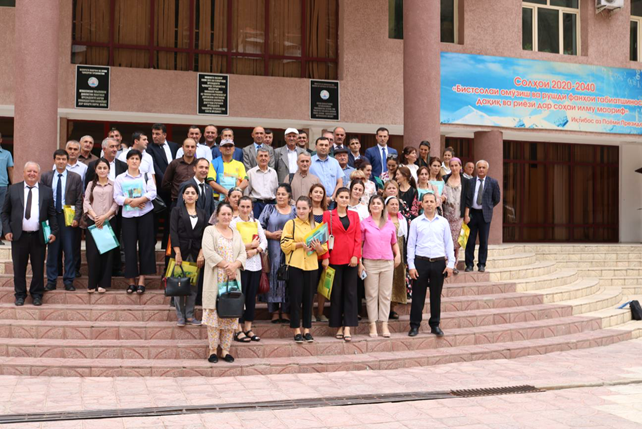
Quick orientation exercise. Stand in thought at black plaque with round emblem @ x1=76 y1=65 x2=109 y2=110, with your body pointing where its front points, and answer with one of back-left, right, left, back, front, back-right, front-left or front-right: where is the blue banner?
left

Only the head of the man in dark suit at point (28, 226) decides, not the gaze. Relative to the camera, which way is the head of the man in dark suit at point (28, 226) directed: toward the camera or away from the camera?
toward the camera

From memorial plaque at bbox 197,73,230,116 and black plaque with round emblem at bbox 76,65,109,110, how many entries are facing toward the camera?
2

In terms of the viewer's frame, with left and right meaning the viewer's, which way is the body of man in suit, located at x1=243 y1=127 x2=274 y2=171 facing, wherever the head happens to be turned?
facing the viewer

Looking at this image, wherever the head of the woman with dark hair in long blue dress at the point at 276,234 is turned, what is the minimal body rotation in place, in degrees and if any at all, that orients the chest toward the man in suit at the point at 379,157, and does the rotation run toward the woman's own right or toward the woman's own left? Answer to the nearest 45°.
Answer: approximately 135° to the woman's own left

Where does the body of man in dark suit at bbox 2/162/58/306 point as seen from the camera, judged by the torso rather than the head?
toward the camera

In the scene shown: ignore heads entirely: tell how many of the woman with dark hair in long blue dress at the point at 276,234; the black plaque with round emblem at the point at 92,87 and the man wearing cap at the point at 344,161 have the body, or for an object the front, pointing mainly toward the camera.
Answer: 3

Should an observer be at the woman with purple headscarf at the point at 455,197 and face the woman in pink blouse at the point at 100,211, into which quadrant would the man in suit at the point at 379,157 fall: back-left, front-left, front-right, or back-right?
front-right

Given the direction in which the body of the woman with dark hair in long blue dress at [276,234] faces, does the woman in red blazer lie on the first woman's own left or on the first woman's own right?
on the first woman's own left

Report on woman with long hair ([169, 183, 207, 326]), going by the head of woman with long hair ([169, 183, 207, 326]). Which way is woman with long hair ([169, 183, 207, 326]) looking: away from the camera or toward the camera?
toward the camera

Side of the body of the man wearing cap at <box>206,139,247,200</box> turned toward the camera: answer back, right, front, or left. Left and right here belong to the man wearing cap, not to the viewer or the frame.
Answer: front

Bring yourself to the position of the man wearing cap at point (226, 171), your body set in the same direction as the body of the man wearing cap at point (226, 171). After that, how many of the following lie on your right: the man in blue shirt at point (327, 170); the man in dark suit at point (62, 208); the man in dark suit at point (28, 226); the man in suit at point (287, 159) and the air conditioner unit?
2

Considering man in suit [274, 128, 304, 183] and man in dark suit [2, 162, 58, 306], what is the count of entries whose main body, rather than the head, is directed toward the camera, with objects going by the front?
2

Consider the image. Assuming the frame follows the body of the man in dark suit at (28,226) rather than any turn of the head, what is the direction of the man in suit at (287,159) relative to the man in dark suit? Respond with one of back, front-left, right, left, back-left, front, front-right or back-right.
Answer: left
